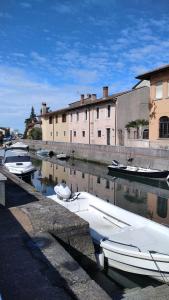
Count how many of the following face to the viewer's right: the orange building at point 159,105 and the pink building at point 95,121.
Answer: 0

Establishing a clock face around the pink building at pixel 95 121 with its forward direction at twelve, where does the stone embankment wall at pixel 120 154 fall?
The stone embankment wall is roughly at 10 o'clock from the pink building.

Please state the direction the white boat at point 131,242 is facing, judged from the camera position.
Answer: facing the viewer and to the right of the viewer

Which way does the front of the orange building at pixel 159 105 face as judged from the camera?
facing the viewer and to the left of the viewer

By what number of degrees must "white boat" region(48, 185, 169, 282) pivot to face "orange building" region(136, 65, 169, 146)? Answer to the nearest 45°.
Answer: approximately 135° to its left

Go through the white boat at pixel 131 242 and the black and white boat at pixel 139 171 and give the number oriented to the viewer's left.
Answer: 0

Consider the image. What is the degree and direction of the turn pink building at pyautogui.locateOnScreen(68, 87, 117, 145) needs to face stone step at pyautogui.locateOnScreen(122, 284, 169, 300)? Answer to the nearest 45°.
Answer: approximately 45° to its left

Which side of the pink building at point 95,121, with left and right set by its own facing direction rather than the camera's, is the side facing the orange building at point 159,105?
left

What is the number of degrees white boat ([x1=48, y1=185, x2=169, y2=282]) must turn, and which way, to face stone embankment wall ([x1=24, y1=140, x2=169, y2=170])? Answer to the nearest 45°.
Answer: approximately 135° to its left

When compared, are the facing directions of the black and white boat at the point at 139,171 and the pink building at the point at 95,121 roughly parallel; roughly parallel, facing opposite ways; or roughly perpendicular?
roughly perpendicular

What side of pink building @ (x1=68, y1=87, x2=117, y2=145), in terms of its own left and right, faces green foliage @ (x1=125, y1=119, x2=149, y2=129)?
left

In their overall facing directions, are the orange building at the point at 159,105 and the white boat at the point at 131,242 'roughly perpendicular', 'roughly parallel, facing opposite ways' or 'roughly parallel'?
roughly perpendicular
